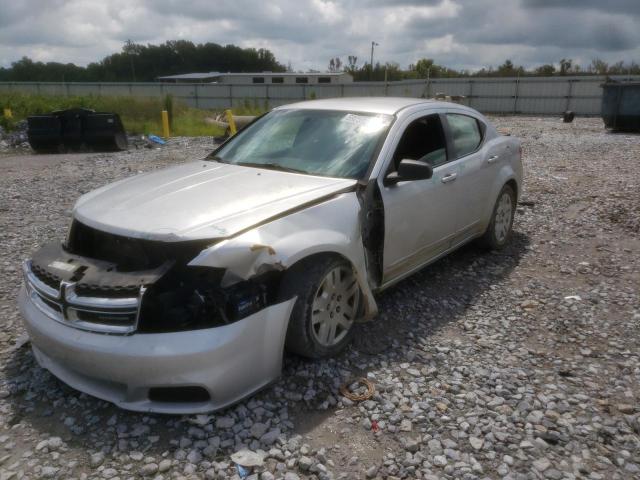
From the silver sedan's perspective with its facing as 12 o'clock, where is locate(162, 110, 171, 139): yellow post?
The yellow post is roughly at 4 o'clock from the silver sedan.

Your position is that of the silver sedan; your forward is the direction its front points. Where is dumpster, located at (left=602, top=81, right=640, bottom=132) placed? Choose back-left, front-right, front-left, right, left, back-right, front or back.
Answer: back

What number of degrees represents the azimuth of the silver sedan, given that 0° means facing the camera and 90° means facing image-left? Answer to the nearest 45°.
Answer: approximately 45°

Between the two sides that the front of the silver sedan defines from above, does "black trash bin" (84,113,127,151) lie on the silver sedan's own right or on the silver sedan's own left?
on the silver sedan's own right

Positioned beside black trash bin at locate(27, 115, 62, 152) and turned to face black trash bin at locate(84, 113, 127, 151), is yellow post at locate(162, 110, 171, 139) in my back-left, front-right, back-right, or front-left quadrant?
front-left

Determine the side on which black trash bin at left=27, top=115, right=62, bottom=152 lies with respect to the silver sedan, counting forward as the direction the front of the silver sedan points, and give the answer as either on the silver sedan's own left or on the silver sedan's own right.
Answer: on the silver sedan's own right

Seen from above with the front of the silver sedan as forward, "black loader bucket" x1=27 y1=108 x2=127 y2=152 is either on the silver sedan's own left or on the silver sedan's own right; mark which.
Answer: on the silver sedan's own right
